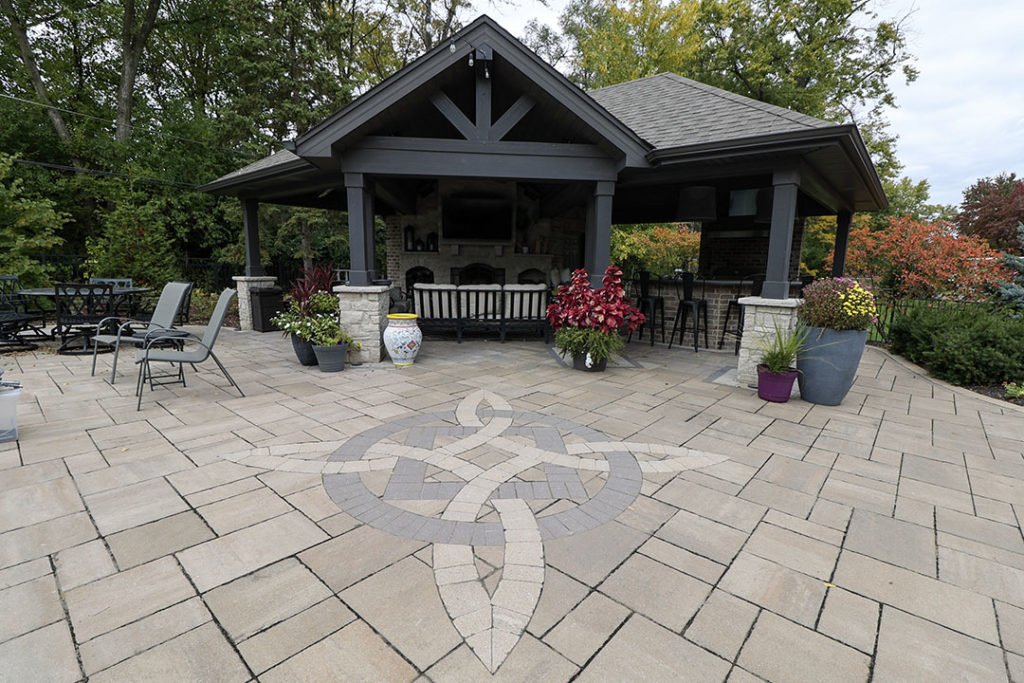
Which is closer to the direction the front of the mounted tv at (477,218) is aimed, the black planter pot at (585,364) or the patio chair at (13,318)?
the black planter pot

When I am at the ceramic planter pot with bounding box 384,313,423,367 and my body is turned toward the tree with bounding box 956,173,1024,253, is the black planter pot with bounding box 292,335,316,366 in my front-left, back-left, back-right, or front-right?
back-left

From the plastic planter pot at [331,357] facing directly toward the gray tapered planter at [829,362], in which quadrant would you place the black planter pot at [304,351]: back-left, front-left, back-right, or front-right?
back-left

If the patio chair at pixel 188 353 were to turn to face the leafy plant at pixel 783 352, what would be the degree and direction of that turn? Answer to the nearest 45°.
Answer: approximately 135° to its left

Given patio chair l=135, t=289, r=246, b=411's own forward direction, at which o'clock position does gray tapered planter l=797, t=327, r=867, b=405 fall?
The gray tapered planter is roughly at 7 o'clock from the patio chair.

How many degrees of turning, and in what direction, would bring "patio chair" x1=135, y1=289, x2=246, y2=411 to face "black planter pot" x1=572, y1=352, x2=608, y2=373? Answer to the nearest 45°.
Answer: approximately 180°

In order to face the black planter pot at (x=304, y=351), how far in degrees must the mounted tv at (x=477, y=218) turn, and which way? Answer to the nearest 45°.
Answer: approximately 45° to its right

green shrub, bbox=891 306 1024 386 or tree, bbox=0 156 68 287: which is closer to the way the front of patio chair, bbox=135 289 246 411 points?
the tree

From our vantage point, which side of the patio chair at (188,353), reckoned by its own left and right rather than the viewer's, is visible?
left

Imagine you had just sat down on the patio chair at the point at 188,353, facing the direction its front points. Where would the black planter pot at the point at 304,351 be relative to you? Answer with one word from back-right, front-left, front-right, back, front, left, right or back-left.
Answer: back-right

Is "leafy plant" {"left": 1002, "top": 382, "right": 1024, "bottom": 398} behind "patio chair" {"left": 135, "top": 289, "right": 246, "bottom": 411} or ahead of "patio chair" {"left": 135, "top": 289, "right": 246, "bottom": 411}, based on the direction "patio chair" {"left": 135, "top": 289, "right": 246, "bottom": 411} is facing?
behind

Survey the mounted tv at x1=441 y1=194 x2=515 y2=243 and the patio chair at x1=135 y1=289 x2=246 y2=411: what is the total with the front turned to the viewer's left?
1

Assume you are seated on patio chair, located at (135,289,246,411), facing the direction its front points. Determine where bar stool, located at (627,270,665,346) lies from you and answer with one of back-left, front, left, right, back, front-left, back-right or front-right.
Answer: back
